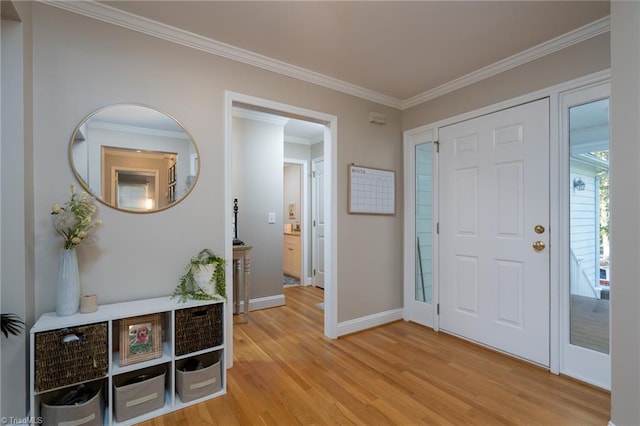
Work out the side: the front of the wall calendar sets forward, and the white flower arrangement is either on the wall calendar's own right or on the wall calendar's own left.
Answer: on the wall calendar's own right

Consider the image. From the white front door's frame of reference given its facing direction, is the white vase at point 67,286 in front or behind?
in front

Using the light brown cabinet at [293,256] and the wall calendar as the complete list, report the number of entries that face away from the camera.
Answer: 0

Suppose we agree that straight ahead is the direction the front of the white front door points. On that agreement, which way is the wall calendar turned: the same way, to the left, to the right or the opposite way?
to the left

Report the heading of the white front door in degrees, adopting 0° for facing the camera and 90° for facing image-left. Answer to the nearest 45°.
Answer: approximately 45°

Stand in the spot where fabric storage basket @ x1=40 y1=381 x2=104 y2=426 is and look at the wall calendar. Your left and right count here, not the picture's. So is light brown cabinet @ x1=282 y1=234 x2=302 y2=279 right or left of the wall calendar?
left

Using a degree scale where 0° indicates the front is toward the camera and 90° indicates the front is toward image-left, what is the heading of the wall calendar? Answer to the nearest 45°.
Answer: approximately 315°

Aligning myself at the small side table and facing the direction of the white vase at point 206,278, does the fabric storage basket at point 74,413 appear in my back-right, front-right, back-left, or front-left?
front-right

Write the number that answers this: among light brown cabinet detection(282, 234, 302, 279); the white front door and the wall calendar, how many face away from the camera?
0

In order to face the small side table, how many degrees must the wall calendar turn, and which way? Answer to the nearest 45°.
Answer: approximately 135° to its right

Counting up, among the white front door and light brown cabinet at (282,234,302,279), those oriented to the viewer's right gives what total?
0
